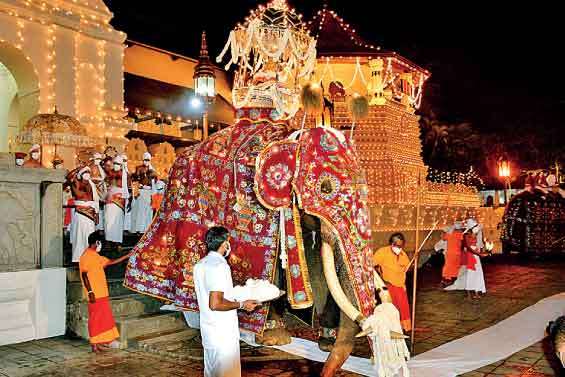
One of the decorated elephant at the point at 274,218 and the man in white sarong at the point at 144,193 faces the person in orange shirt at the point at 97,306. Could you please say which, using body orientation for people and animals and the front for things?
the man in white sarong

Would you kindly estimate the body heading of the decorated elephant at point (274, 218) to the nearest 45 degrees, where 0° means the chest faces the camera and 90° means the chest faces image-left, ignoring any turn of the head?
approximately 315°

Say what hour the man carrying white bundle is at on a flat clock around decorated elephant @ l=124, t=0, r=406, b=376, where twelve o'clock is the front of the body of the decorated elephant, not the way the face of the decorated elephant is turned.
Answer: The man carrying white bundle is roughly at 2 o'clock from the decorated elephant.

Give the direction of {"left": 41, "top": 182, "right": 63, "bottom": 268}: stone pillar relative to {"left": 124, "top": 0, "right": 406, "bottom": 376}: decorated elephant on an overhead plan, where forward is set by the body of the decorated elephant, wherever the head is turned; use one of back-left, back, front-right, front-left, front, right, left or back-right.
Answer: back

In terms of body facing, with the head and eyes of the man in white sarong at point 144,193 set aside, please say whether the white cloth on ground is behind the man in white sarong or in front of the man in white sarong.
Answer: in front

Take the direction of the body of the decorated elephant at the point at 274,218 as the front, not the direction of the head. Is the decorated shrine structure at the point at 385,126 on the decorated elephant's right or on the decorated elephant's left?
on the decorated elephant's left

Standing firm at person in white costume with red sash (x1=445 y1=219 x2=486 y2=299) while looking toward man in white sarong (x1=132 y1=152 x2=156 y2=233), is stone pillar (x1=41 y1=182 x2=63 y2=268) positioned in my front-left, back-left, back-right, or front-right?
front-left

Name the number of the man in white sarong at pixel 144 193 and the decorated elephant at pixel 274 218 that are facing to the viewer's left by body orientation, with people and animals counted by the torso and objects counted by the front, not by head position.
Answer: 0

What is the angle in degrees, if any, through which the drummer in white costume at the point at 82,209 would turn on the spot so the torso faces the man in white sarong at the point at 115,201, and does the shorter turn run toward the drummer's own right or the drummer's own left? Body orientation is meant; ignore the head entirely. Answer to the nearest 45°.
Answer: approximately 90° to the drummer's own left

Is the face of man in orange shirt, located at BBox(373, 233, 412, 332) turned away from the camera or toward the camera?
toward the camera

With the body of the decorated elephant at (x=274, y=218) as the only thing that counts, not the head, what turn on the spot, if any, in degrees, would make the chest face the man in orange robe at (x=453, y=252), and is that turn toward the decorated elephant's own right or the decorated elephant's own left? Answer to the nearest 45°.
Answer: approximately 90° to the decorated elephant's own left

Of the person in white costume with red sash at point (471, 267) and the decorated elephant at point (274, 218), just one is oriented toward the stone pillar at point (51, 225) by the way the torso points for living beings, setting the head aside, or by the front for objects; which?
the person in white costume with red sash

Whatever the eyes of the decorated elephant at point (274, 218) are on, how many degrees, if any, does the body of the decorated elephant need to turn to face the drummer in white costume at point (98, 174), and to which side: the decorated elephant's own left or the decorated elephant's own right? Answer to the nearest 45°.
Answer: approximately 180°

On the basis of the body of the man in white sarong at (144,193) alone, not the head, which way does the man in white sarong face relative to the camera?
toward the camera

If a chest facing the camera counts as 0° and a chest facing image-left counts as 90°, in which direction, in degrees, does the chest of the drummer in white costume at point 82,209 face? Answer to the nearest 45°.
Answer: approximately 315°

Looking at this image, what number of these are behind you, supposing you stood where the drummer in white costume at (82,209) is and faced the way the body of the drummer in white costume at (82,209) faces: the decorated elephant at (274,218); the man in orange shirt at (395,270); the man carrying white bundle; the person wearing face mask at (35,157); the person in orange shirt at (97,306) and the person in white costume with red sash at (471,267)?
1

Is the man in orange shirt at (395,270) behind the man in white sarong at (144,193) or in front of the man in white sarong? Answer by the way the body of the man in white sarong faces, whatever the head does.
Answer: in front
